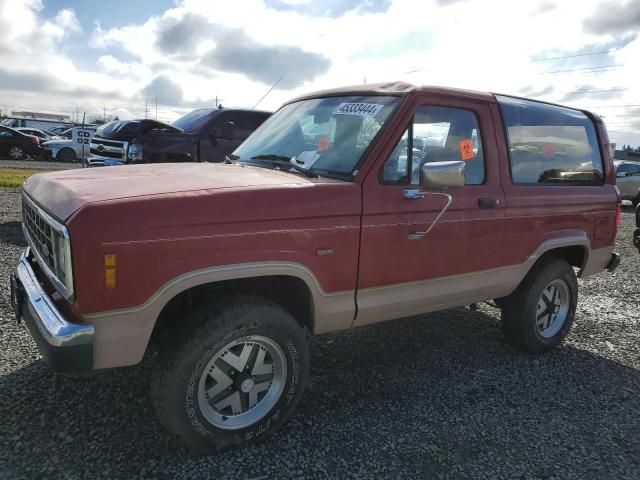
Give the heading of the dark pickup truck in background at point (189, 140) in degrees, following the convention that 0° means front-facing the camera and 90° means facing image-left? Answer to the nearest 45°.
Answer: approximately 45°

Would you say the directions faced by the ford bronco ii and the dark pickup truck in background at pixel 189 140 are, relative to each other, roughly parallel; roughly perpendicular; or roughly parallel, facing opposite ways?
roughly parallel

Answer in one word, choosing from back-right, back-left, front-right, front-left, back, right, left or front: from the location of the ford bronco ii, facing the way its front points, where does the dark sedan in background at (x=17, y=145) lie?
right

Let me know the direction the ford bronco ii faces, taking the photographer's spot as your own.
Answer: facing the viewer and to the left of the viewer

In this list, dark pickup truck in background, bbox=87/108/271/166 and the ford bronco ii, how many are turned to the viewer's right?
0

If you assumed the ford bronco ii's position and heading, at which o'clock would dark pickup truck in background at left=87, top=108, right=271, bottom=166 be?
The dark pickup truck in background is roughly at 4 o'clock from the ford bronco ii.
